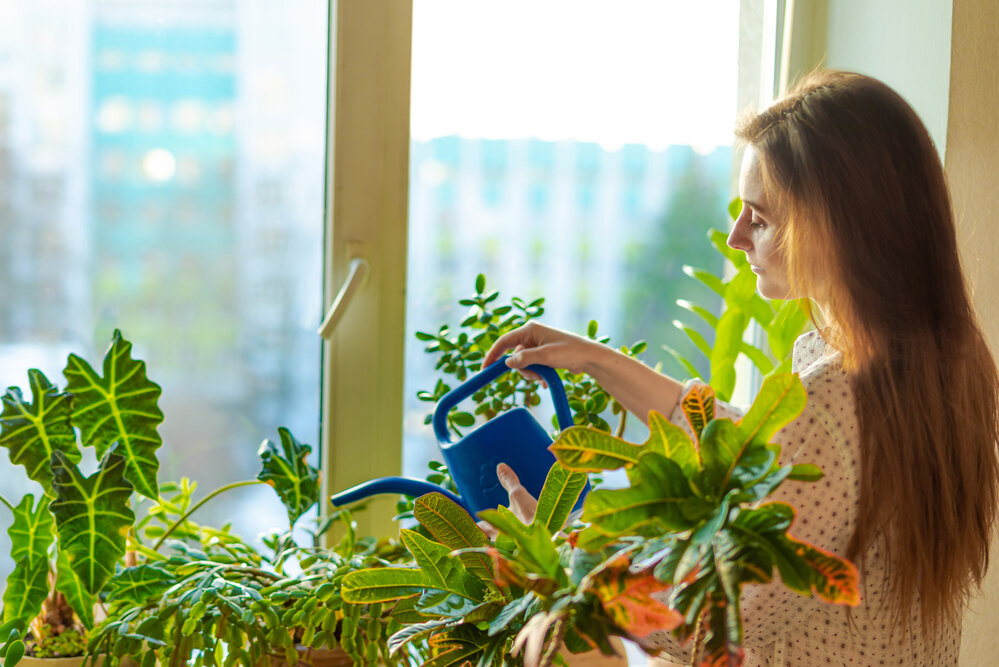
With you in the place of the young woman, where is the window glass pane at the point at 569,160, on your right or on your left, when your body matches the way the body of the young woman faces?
on your right

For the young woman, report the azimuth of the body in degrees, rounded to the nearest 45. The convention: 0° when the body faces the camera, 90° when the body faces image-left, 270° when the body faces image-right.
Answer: approximately 90°

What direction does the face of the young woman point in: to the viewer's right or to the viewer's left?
to the viewer's left
